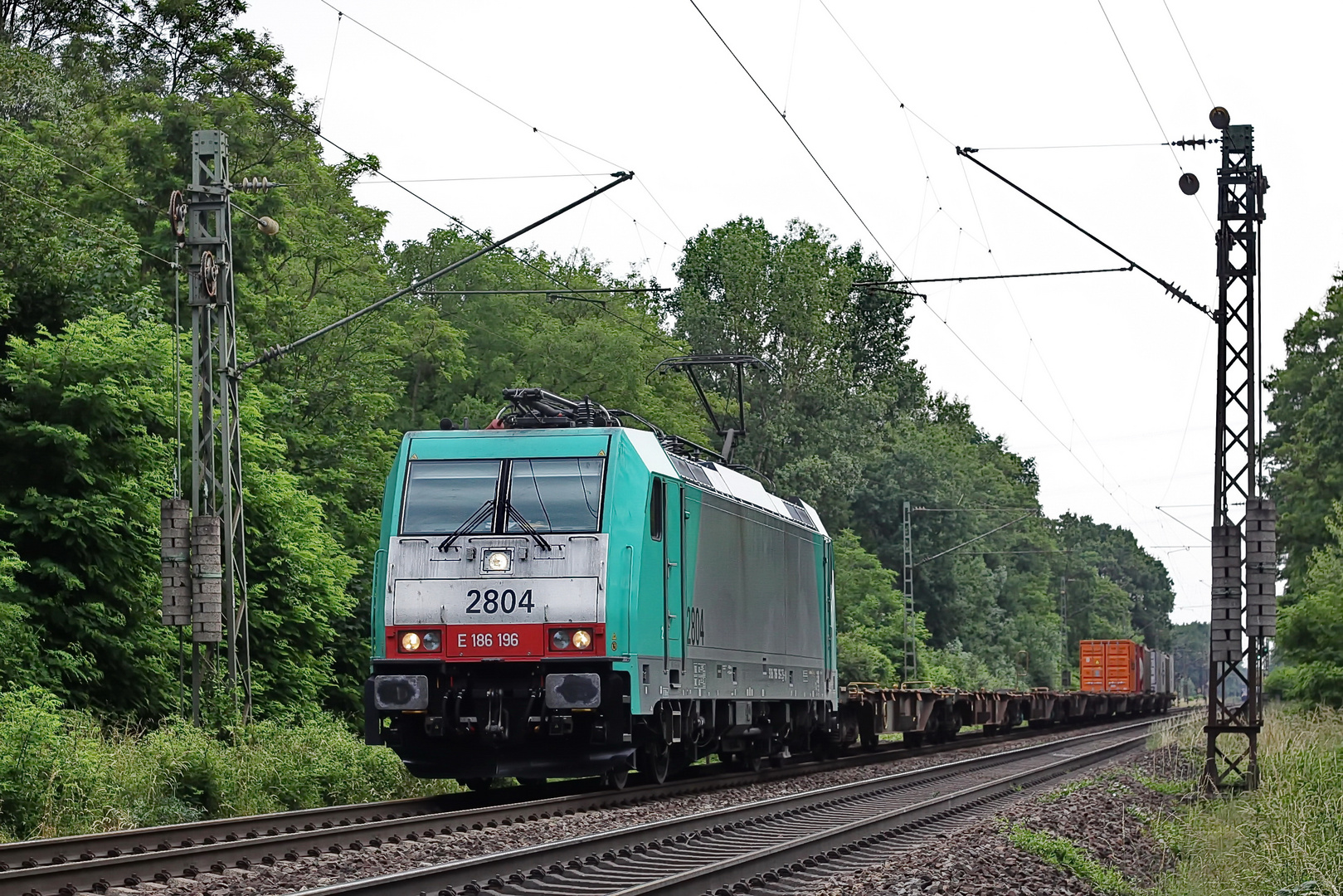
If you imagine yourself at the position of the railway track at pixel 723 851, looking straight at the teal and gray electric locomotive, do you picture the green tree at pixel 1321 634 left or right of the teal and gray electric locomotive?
right

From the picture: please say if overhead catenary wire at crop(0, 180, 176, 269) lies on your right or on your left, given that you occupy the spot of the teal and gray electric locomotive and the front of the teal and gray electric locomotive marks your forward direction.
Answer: on your right

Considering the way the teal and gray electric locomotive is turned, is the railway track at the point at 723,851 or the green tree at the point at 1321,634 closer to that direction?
the railway track

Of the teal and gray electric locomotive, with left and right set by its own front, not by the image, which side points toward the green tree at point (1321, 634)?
back

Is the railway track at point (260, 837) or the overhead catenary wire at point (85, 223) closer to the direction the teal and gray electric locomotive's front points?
the railway track

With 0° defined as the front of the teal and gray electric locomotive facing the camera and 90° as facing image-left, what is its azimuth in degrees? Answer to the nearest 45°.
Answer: approximately 45°

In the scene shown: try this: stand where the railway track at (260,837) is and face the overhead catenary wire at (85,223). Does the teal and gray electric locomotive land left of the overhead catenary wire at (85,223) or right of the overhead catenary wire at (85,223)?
right
